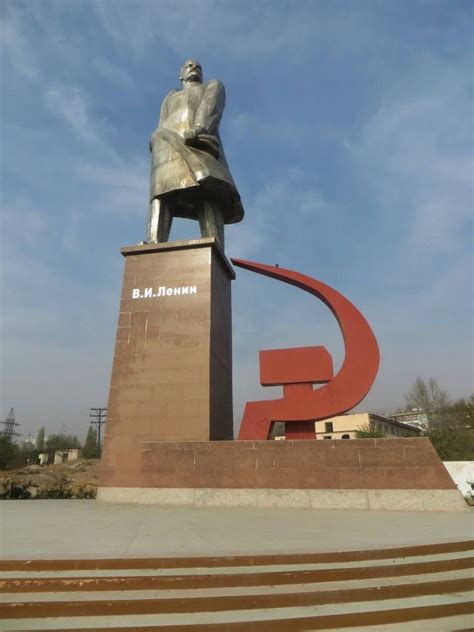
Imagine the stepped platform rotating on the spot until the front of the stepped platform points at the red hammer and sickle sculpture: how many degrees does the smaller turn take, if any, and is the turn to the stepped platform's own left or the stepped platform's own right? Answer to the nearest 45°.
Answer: approximately 180°

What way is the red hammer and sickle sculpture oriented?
toward the camera

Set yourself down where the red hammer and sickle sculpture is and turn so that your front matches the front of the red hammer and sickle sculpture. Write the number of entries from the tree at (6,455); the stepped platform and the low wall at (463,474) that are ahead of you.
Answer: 1

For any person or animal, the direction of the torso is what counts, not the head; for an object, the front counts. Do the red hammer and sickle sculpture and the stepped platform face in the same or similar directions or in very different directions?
same or similar directions

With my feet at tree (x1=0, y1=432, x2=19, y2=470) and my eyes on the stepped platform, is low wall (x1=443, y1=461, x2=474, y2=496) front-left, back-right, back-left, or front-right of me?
front-left

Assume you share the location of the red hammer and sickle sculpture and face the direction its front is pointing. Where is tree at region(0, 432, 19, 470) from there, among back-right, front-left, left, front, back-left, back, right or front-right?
back-right

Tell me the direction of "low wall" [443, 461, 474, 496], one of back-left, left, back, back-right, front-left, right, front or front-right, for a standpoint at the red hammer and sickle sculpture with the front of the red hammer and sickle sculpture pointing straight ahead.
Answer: back-left

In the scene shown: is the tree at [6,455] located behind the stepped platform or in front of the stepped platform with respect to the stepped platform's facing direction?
behind

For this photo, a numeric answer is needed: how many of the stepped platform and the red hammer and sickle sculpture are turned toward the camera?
2
